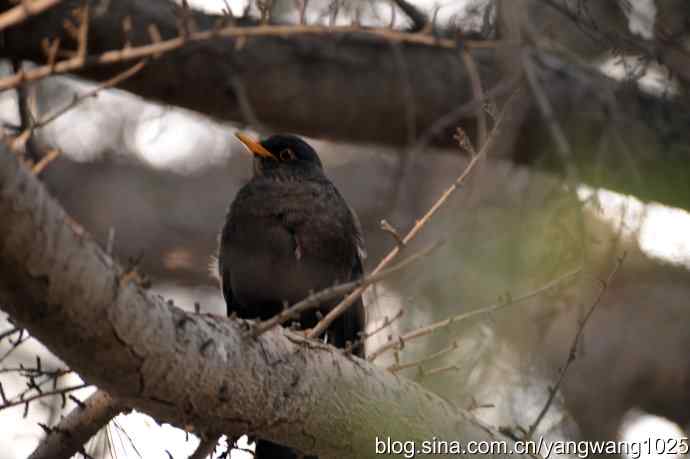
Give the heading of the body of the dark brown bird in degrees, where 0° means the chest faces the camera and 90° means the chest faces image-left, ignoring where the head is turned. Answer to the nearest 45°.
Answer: approximately 45°
